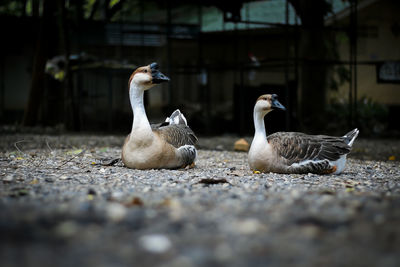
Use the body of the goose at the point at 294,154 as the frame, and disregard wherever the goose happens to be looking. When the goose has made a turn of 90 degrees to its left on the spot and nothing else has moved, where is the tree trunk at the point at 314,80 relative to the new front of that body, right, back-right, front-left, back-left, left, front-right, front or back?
back

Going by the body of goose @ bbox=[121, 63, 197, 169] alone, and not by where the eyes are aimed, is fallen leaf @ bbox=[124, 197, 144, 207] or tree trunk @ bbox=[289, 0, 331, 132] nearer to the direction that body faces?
the fallen leaf

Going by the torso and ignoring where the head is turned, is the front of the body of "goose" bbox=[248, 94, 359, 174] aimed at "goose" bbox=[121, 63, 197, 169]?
yes

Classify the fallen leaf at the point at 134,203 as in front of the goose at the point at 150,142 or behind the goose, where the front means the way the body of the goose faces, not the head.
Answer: in front

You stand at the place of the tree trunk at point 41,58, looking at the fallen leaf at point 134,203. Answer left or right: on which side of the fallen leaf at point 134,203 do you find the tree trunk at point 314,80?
left

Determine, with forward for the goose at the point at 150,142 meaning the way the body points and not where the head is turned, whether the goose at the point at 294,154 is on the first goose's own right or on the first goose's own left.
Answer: on the first goose's own left

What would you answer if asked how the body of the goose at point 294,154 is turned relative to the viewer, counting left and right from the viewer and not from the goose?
facing to the left of the viewer

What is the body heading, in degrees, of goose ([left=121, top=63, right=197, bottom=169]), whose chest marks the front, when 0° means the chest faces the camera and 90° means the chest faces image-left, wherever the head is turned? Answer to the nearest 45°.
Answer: approximately 45°

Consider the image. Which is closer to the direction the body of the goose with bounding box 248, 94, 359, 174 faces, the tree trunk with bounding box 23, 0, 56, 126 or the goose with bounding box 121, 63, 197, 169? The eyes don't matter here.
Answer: the goose

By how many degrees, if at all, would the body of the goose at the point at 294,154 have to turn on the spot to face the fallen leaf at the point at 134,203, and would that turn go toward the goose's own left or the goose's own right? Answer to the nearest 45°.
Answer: approximately 90° to the goose's own left
